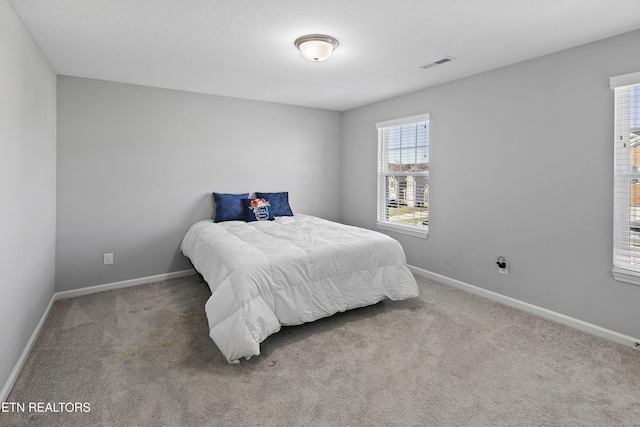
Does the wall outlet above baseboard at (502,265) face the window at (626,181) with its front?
no

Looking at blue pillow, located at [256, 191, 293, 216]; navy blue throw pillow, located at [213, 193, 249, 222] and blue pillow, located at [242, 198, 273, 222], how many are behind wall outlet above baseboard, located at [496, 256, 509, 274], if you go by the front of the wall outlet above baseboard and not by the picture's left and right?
0

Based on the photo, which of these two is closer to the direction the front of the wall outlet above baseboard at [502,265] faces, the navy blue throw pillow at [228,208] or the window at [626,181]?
the navy blue throw pillow

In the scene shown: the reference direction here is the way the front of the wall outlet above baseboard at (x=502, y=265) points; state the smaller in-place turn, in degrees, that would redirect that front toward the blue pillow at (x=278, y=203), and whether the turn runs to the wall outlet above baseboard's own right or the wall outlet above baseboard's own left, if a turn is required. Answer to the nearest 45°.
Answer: approximately 45° to the wall outlet above baseboard's own right

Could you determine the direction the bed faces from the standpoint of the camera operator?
facing the viewer and to the right of the viewer

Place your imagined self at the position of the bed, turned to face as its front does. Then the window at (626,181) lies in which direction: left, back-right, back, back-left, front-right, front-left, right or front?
front-left

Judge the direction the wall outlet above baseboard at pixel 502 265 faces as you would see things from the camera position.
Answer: facing the viewer and to the left of the viewer

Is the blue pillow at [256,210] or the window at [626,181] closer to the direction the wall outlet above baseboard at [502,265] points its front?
the blue pillow

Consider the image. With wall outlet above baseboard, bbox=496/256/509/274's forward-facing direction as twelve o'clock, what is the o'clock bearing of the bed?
The bed is roughly at 12 o'clock from the wall outlet above baseboard.

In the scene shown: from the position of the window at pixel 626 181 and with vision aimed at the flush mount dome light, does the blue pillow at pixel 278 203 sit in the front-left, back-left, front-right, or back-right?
front-right

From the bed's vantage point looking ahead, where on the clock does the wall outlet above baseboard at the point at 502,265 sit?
The wall outlet above baseboard is roughly at 10 o'clock from the bed.

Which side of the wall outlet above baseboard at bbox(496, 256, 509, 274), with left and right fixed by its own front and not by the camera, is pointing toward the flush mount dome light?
front

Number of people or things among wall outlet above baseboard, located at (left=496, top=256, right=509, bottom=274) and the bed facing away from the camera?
0

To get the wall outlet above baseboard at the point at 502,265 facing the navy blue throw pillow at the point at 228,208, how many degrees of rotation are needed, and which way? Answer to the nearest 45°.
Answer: approximately 45° to its right
